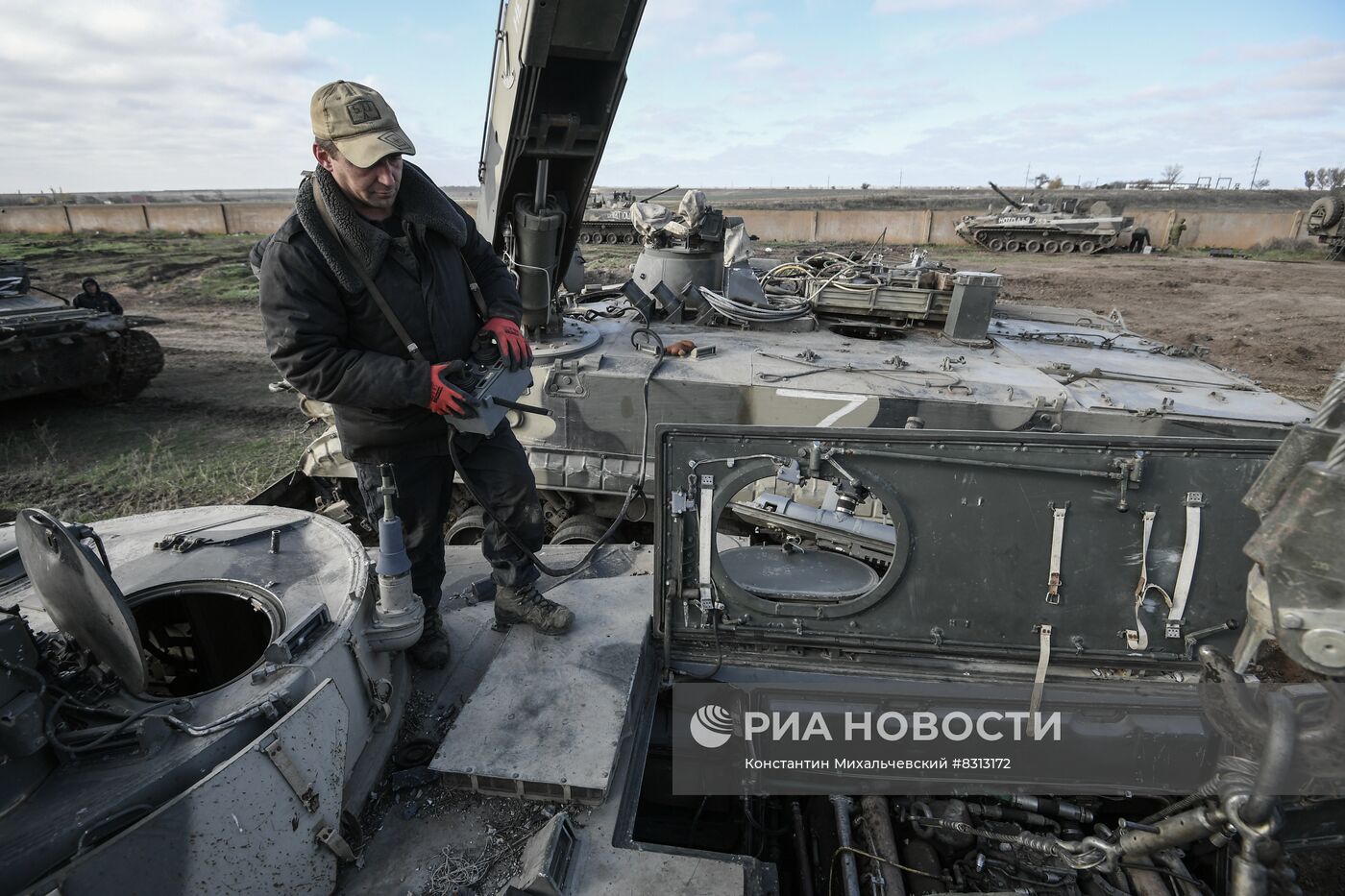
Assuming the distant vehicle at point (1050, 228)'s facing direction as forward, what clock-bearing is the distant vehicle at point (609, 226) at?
the distant vehicle at point (609, 226) is roughly at 11 o'clock from the distant vehicle at point (1050, 228).

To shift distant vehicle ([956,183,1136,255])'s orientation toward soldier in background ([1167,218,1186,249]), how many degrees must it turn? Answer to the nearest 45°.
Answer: approximately 135° to its right

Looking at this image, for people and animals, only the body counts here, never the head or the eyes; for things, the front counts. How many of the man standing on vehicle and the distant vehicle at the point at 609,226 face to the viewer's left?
0

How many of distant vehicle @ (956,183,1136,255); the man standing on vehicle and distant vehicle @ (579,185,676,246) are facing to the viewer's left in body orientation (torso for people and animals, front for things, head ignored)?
1

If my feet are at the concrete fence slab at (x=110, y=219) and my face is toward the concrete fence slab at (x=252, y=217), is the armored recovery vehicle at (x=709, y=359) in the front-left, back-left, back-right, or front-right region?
front-right

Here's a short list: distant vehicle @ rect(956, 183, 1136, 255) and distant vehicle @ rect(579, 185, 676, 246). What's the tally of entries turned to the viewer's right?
1

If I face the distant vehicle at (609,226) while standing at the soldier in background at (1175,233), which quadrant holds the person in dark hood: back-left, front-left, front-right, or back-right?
front-left

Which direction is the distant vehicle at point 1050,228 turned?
to the viewer's left

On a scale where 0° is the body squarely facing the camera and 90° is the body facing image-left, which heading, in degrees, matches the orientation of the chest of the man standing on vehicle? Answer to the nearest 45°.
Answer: approximately 315°

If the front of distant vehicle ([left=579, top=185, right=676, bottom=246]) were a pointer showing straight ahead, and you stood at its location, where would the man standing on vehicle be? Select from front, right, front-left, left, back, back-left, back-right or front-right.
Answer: right

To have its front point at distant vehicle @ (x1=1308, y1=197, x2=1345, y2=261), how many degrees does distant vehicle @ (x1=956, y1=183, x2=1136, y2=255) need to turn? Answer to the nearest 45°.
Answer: approximately 180°

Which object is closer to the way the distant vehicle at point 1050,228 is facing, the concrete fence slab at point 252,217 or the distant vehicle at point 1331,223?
the concrete fence slab

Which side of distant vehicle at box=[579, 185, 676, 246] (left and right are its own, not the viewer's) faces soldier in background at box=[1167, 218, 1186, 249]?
front

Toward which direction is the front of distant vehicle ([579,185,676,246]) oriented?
to the viewer's right

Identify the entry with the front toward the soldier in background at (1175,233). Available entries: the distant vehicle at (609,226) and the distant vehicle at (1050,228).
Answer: the distant vehicle at (609,226)

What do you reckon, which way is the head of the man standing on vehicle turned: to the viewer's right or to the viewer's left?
to the viewer's right
